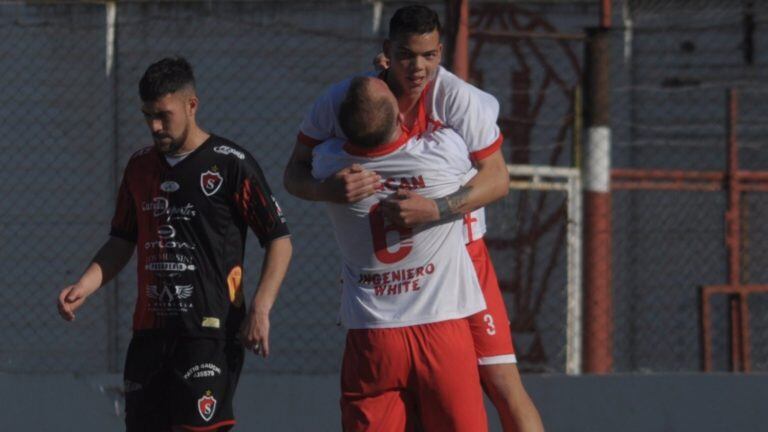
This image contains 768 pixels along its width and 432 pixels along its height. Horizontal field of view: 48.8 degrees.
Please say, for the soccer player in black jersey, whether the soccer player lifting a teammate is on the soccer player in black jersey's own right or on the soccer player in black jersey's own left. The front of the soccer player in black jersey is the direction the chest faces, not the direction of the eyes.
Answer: on the soccer player in black jersey's own left

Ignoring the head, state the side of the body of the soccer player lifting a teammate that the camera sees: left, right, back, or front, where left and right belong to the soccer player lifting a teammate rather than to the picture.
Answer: back

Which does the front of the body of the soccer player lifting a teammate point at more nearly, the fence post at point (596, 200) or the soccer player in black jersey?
the fence post

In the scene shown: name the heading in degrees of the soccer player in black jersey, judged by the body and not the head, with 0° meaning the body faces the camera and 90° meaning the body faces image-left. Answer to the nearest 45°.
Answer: approximately 45°

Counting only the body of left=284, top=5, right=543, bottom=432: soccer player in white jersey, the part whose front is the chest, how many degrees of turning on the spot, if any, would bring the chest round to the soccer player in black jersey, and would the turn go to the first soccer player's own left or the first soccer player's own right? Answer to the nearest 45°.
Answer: approximately 90° to the first soccer player's own right

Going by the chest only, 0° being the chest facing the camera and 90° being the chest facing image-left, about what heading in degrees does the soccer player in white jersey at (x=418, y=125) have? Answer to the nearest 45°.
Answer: approximately 0°

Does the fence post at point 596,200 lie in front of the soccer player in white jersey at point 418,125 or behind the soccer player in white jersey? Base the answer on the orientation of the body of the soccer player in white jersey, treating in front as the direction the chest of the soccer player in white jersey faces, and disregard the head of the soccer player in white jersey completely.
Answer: behind

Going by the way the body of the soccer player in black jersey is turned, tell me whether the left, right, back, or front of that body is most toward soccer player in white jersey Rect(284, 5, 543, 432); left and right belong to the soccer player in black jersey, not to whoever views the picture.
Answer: left
